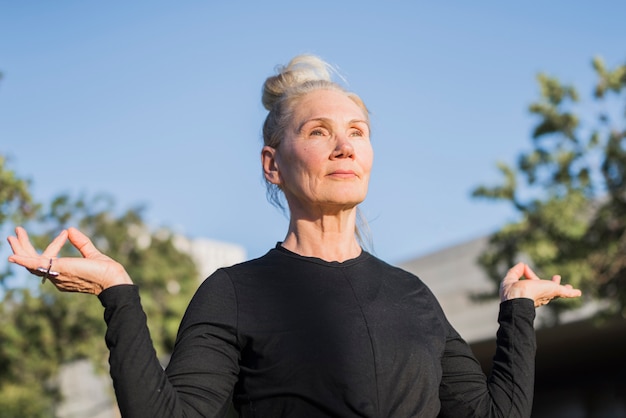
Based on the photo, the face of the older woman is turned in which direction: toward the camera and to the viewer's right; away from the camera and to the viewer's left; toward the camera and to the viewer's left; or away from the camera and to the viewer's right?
toward the camera and to the viewer's right

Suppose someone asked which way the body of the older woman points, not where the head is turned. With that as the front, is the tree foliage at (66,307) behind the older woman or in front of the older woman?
behind

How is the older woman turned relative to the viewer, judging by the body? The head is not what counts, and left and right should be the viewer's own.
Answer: facing the viewer and to the right of the viewer
